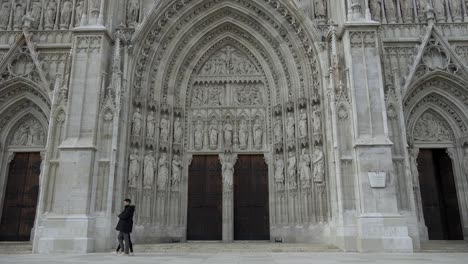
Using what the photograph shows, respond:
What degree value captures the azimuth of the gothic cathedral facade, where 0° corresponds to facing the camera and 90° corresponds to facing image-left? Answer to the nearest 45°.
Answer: approximately 0°
